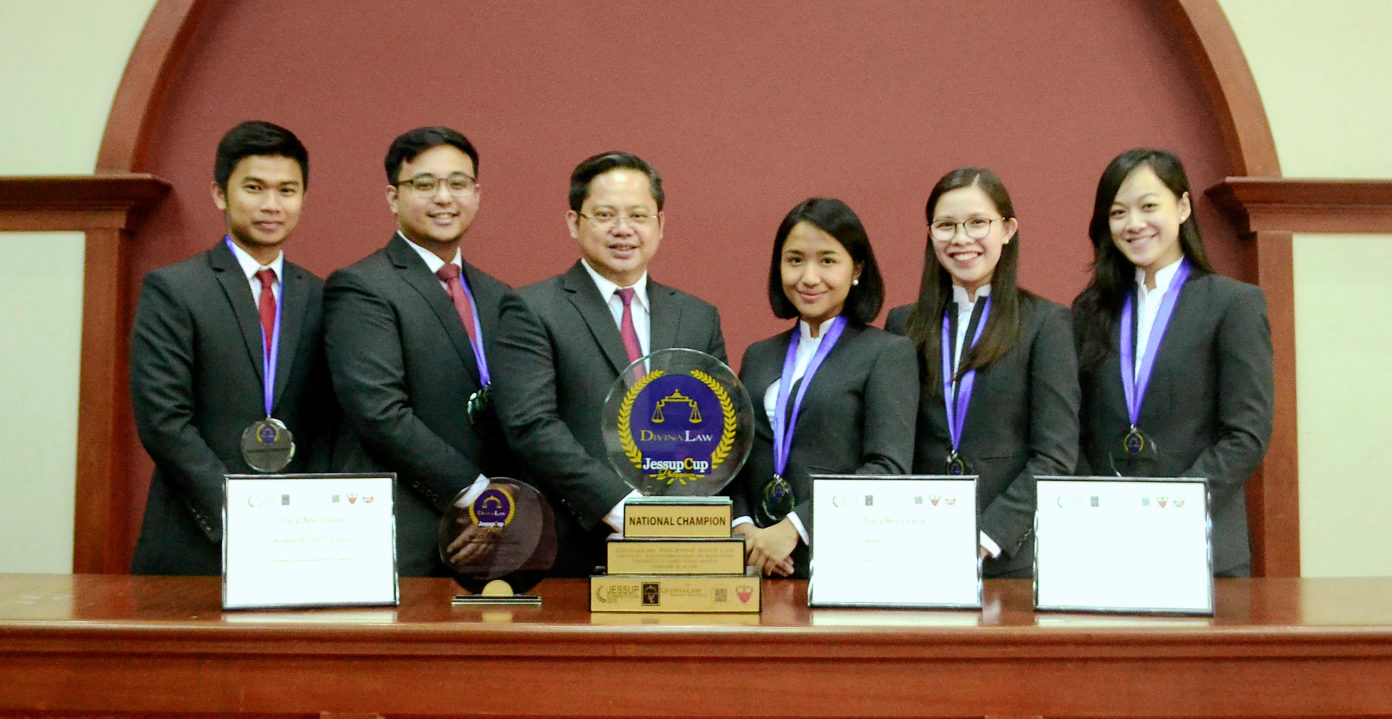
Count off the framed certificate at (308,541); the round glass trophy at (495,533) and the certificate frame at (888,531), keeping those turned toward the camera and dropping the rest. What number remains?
3

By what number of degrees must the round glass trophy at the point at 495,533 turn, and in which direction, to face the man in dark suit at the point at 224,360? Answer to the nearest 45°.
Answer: approximately 135° to its right

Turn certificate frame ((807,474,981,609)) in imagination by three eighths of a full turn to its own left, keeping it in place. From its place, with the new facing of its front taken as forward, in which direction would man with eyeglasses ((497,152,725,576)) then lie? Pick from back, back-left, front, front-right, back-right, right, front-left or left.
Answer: left

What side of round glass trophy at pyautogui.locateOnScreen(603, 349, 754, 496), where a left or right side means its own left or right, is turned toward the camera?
front

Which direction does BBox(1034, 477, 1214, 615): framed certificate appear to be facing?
toward the camera

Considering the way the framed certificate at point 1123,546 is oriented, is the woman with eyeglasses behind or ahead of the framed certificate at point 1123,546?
behind

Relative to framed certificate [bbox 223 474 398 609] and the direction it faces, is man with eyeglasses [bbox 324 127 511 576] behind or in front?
behind

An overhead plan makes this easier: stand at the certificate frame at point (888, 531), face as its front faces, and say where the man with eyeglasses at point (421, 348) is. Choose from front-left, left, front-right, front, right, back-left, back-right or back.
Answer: back-right

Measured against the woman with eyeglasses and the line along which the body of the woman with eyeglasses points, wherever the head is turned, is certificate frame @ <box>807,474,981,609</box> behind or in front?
in front

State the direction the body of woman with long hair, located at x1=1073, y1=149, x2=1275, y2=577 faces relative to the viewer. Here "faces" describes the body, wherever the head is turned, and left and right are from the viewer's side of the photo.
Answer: facing the viewer and to the left of the viewer
